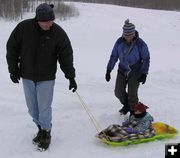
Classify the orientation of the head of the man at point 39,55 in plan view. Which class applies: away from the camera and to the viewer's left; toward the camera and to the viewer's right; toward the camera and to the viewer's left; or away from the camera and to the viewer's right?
toward the camera and to the viewer's right

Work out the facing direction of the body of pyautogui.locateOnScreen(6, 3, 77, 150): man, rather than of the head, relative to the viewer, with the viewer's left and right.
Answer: facing the viewer

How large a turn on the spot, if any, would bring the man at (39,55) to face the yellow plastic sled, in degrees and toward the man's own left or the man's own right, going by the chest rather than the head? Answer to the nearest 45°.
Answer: approximately 90° to the man's own left

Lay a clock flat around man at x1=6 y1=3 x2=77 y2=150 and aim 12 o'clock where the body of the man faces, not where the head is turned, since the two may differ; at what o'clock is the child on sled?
The child on sled is roughly at 9 o'clock from the man.

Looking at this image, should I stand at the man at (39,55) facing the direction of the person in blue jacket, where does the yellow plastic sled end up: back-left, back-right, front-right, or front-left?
front-right

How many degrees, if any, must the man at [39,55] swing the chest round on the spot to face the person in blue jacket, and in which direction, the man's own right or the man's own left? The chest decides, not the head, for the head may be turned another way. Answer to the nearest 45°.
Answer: approximately 135° to the man's own left
